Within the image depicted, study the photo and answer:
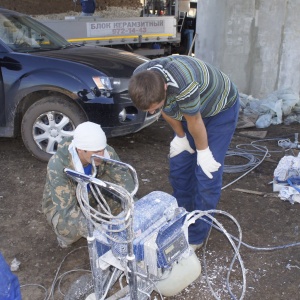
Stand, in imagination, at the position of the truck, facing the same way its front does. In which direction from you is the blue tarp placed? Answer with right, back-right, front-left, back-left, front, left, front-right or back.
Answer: right

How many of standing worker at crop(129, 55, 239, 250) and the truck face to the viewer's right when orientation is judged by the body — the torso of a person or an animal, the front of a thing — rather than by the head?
1

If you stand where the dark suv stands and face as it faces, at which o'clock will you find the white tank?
The white tank is roughly at 1 o'clock from the dark suv.

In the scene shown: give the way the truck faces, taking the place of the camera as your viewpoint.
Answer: facing to the right of the viewer

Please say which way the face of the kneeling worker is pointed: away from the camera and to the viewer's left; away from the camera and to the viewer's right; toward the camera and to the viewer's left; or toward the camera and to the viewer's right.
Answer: toward the camera and to the viewer's right

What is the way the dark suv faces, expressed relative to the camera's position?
facing the viewer and to the right of the viewer

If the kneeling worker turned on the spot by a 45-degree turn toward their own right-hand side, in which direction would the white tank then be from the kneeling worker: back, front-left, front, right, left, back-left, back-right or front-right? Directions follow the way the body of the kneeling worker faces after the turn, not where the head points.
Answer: front-left

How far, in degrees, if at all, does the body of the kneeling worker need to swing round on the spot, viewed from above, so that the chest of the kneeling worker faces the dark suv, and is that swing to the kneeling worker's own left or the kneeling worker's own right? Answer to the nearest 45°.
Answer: approximately 135° to the kneeling worker's own left

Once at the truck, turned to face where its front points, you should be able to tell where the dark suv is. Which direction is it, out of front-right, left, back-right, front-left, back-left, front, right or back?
right

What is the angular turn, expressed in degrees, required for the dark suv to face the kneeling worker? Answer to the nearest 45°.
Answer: approximately 45° to its right

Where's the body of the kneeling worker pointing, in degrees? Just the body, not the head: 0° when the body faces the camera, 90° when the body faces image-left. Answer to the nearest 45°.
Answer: approximately 315°

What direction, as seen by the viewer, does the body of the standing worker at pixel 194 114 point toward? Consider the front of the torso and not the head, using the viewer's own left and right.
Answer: facing the viewer and to the left of the viewer

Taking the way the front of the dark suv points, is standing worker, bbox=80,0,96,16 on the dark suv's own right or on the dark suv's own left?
on the dark suv's own left
